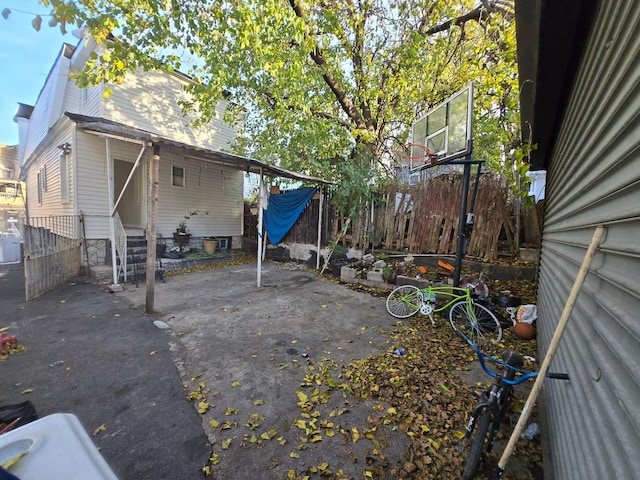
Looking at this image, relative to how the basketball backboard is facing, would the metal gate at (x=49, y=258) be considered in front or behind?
in front

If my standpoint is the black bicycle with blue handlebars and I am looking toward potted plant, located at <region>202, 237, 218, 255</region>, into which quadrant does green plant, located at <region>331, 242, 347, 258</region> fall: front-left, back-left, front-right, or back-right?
front-right

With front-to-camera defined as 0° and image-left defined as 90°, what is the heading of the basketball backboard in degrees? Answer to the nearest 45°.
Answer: approximately 45°

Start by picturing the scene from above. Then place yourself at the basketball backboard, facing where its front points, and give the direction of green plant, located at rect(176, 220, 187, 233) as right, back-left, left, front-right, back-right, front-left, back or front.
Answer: front-right

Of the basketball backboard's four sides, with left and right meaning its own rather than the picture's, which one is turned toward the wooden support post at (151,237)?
front

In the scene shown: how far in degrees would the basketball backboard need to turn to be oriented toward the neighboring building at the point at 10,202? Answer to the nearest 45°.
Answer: approximately 45° to its right

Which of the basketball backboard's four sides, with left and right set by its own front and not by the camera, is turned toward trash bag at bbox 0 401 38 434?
front

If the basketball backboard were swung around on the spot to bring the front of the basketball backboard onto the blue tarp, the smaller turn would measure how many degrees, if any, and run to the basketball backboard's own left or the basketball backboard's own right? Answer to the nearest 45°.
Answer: approximately 90° to the basketball backboard's own right

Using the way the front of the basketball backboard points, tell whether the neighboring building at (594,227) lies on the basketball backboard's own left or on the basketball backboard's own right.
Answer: on the basketball backboard's own left

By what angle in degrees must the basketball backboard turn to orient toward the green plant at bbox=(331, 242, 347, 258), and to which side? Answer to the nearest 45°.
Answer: approximately 90° to its right
